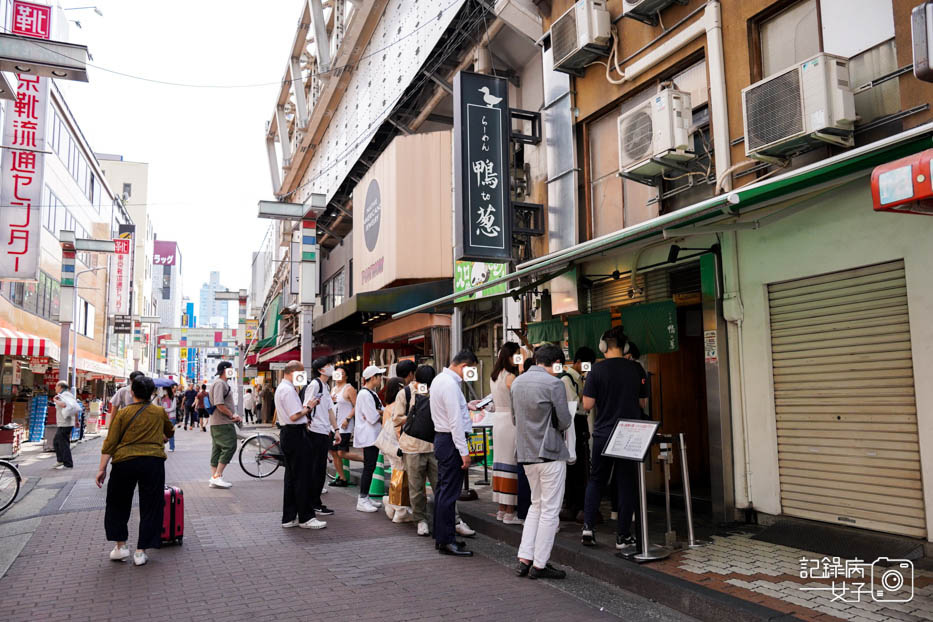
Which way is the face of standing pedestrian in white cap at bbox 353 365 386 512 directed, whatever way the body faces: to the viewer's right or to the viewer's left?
to the viewer's right

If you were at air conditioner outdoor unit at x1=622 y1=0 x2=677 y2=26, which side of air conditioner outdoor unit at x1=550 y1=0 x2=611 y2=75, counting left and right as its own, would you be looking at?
left

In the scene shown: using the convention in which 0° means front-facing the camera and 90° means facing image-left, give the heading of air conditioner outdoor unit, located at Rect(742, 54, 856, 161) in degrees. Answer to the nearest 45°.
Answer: approximately 45°

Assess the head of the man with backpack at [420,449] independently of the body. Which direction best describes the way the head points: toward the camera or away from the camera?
away from the camera

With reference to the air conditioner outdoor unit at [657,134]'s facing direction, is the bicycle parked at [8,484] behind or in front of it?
in front

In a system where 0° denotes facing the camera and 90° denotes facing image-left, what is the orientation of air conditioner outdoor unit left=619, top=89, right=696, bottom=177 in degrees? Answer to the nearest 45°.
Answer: approximately 45°

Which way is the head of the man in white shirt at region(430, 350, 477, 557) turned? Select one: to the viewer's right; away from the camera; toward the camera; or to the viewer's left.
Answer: to the viewer's right

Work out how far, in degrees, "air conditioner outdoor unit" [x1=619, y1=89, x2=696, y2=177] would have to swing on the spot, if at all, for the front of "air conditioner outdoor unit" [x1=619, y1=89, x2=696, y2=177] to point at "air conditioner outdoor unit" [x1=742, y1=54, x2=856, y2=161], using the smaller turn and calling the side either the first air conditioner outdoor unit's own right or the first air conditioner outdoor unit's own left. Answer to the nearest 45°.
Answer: approximately 90° to the first air conditioner outdoor unit's own left

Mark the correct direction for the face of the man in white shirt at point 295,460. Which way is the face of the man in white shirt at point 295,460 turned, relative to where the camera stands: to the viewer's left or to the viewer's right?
to the viewer's right

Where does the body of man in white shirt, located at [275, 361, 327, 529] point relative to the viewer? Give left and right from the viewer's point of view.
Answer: facing to the right of the viewer
